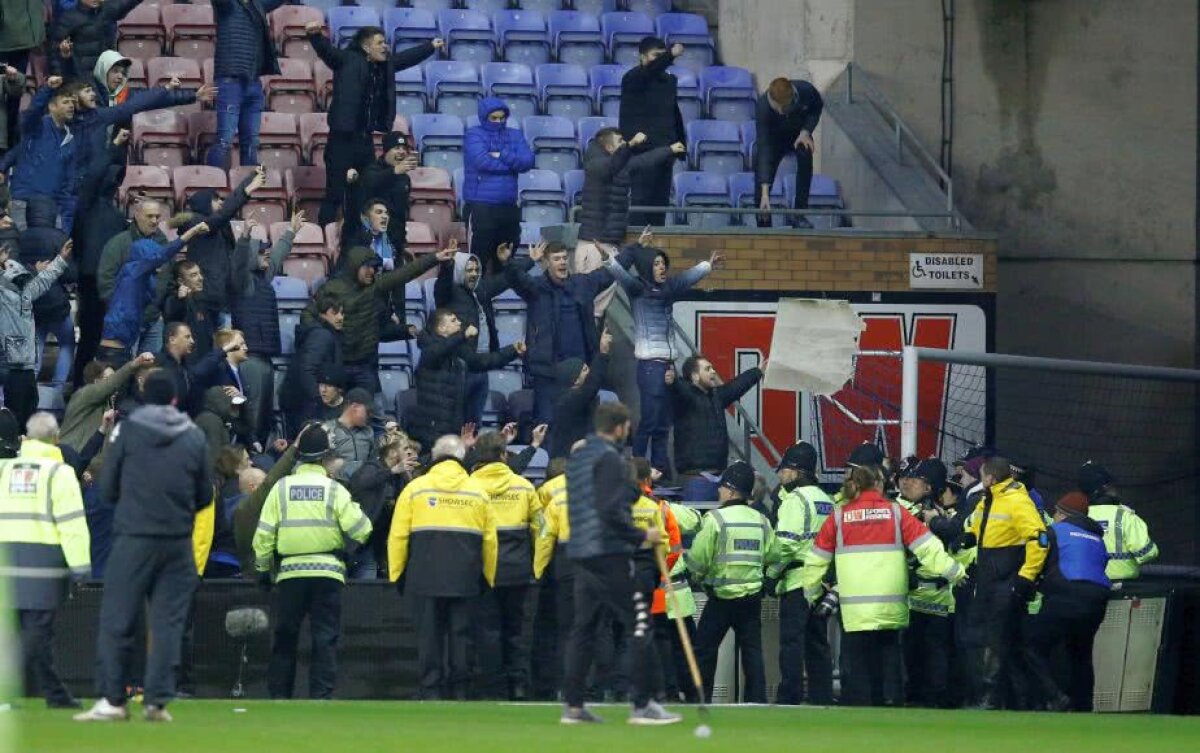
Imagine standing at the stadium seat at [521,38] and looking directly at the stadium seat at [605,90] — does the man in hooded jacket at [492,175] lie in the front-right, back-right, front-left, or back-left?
front-right

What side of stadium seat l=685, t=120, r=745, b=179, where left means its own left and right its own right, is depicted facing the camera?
front

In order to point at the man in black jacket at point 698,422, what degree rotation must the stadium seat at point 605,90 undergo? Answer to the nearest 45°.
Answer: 0° — it already faces them

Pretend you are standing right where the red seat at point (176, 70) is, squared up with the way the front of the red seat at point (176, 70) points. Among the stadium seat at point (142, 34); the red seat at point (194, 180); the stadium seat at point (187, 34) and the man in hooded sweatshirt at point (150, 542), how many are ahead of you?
2

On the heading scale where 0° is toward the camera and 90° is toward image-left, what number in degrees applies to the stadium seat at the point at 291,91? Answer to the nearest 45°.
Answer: approximately 0°

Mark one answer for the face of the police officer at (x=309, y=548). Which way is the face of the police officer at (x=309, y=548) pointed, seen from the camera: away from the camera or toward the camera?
away from the camera

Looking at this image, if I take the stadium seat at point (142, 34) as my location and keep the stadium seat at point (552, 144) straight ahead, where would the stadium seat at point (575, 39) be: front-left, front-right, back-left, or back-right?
front-left

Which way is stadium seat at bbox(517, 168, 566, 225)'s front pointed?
toward the camera

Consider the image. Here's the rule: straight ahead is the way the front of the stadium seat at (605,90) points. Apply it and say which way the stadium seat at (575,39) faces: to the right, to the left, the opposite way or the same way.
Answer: the same way

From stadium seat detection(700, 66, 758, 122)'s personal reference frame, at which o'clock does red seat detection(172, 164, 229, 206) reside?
The red seat is roughly at 2 o'clock from the stadium seat.

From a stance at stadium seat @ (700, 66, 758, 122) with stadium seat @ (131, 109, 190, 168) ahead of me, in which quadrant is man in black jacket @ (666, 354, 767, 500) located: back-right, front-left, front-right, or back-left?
front-left

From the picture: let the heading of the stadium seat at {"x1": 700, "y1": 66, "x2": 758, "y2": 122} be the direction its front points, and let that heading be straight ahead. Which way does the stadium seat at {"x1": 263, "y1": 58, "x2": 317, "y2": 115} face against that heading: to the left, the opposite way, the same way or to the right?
the same way

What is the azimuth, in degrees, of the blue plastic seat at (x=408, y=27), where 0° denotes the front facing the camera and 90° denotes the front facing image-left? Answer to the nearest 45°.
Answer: approximately 0°

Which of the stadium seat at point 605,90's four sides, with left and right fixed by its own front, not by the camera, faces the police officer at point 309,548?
front

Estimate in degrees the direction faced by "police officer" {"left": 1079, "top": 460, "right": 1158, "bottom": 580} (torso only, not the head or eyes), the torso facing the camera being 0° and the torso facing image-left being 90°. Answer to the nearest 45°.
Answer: approximately 135°

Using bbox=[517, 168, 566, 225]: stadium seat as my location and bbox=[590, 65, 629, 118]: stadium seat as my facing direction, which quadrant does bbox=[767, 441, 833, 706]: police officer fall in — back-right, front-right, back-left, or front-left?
back-right
